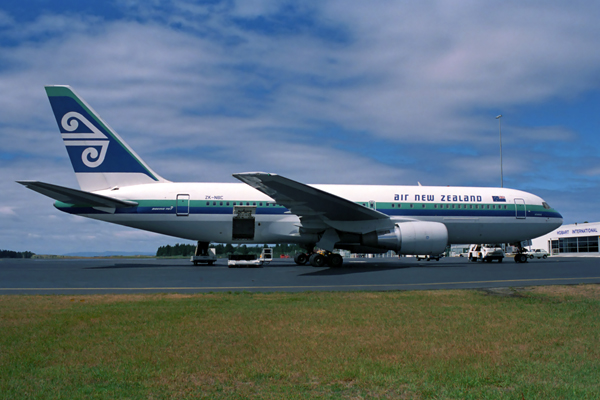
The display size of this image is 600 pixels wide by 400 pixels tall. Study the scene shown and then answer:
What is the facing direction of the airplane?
to the viewer's right
